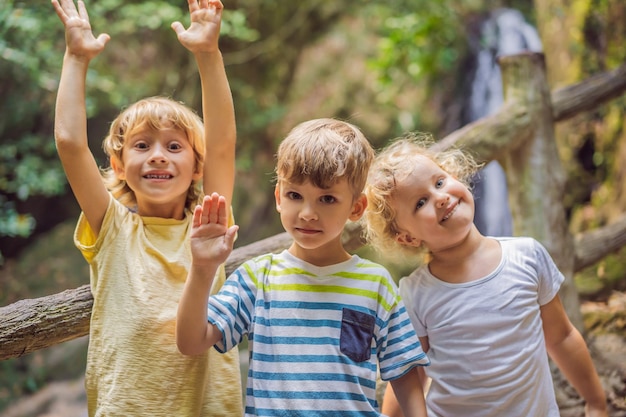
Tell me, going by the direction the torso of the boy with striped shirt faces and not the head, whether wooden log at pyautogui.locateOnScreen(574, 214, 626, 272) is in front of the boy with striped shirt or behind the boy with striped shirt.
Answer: behind

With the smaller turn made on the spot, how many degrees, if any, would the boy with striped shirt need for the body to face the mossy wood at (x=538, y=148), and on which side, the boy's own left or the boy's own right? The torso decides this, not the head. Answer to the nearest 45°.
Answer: approximately 135° to the boy's own left

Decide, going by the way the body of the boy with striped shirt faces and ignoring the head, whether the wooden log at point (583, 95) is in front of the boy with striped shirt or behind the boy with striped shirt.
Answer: behind

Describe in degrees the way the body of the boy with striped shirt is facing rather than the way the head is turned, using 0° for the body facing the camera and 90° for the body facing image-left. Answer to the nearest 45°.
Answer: approximately 0°
